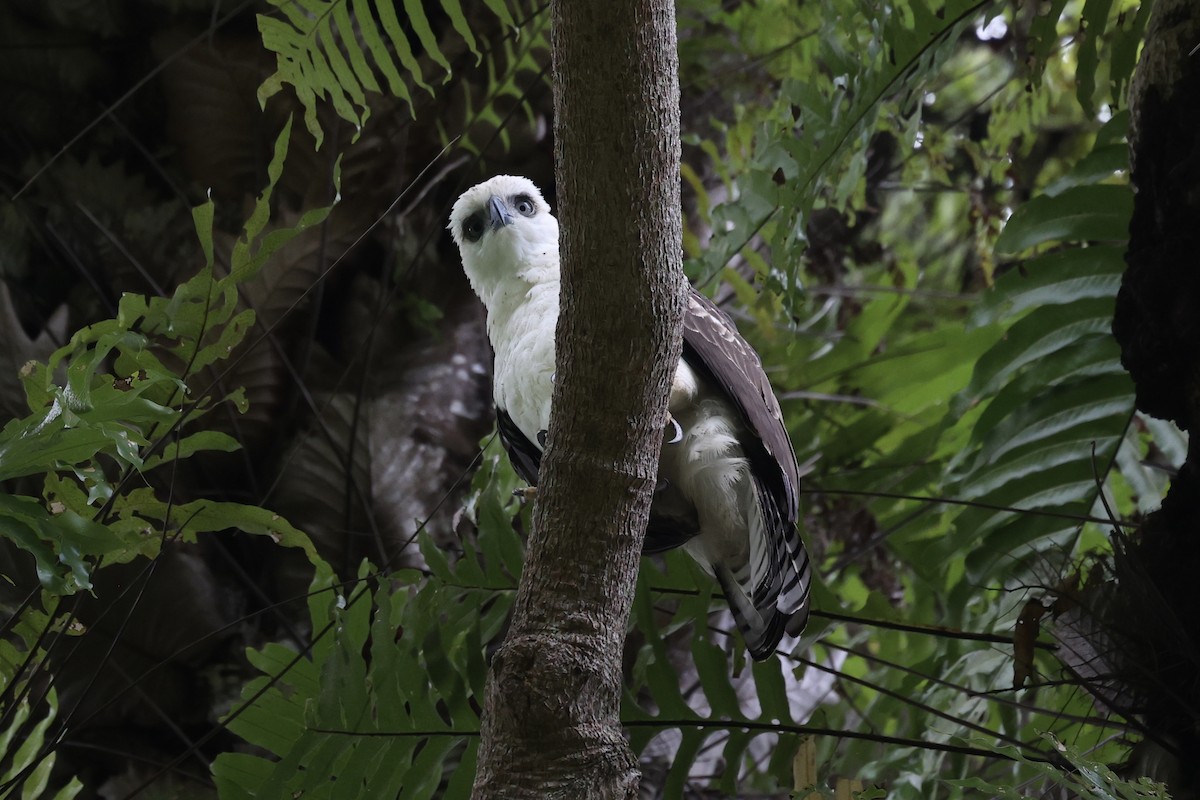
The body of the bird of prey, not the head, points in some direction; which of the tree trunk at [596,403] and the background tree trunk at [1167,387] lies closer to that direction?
the tree trunk

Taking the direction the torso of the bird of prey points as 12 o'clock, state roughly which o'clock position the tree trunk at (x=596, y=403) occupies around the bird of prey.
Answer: The tree trunk is roughly at 11 o'clock from the bird of prey.

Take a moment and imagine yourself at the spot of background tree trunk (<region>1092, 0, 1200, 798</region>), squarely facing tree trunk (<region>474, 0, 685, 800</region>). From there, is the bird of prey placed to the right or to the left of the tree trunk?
right

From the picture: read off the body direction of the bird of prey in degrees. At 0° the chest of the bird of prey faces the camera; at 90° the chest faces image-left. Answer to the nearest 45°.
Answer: approximately 45°

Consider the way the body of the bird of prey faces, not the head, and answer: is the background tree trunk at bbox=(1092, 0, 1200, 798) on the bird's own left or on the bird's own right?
on the bird's own left
